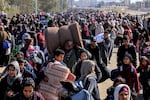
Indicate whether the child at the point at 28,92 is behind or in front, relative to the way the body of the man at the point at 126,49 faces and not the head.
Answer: in front

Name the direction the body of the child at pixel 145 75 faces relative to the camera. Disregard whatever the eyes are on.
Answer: toward the camera

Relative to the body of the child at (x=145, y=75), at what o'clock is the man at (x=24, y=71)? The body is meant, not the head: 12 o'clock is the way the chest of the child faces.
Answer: The man is roughly at 2 o'clock from the child.

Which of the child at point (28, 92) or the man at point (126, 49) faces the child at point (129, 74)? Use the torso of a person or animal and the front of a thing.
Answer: the man

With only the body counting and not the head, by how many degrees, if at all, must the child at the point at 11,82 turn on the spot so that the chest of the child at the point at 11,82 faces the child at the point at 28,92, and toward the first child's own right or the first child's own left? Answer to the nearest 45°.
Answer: approximately 45° to the first child's own left

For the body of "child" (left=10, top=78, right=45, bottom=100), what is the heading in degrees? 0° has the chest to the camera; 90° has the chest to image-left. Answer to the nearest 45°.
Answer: approximately 0°

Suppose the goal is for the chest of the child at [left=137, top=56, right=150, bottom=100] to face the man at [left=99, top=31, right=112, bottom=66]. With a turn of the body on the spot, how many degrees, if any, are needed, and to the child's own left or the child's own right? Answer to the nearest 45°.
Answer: approximately 180°

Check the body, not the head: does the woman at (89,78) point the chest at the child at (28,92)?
no

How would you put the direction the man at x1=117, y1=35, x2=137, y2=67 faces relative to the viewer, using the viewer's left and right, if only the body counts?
facing the viewer

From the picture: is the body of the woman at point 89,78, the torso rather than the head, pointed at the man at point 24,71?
no
